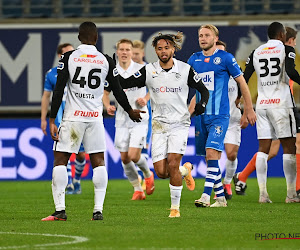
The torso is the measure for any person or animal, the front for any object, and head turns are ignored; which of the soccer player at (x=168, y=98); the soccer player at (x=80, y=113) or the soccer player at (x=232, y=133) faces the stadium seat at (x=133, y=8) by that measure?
the soccer player at (x=80, y=113)

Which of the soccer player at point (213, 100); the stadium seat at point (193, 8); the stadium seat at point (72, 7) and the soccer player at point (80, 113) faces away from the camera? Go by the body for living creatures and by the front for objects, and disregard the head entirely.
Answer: the soccer player at point (80, 113)

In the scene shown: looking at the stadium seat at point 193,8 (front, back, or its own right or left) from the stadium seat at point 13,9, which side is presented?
right

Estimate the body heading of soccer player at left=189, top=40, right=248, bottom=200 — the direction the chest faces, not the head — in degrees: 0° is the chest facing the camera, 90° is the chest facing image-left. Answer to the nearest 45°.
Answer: approximately 0°

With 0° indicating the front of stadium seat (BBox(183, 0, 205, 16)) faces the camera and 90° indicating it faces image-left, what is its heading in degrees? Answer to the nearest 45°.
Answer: approximately 0°

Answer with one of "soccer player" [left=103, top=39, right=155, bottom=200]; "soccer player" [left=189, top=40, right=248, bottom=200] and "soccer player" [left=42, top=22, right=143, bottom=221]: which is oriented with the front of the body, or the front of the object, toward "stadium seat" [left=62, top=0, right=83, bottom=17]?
"soccer player" [left=42, top=22, right=143, bottom=221]

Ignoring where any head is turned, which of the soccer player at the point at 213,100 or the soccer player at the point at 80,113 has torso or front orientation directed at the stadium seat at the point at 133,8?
the soccer player at the point at 80,113

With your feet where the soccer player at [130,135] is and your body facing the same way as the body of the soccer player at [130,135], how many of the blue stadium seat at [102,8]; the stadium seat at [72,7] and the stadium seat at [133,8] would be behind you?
3

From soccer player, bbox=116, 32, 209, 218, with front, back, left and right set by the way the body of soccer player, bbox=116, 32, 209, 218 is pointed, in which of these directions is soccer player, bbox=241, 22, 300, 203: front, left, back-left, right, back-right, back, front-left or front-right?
back-left
